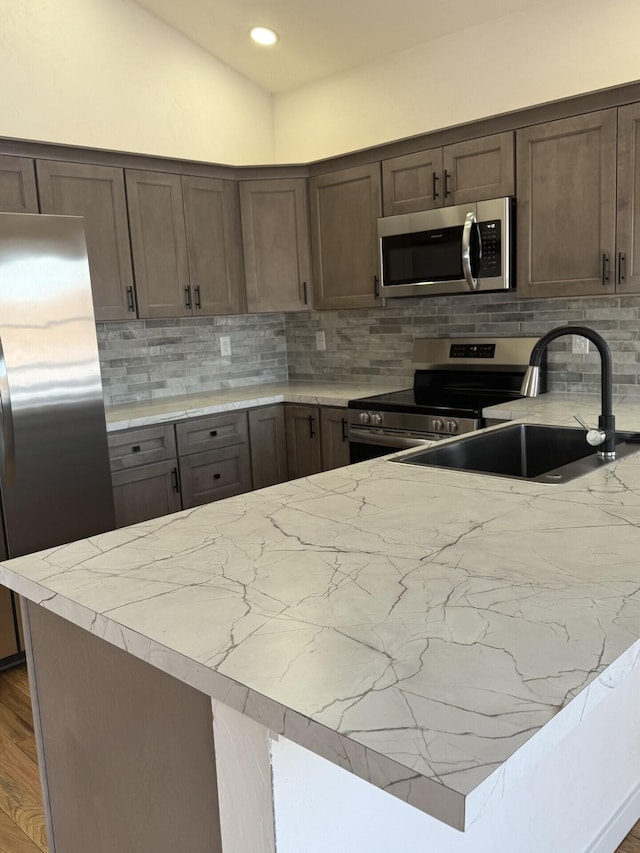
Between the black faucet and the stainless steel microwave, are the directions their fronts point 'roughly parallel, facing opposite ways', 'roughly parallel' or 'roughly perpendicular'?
roughly perpendicular

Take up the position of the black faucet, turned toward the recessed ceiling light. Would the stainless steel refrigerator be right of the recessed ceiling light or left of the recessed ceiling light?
left

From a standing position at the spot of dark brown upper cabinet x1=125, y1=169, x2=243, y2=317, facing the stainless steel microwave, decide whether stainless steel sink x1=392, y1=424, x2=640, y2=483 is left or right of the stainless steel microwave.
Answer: right

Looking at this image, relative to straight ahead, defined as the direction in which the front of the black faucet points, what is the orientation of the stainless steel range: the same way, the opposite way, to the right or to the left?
to the left

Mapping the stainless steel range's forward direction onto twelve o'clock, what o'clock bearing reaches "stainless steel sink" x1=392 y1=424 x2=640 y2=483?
The stainless steel sink is roughly at 10 o'clock from the stainless steel range.

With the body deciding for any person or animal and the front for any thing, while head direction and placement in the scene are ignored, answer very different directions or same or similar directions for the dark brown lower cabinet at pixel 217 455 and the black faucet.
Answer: very different directions

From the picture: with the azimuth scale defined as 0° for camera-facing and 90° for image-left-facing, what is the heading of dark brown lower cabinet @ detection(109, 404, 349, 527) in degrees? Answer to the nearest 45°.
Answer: approximately 315°

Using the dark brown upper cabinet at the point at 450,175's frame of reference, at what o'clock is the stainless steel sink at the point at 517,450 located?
The stainless steel sink is roughly at 10 o'clock from the dark brown upper cabinet.

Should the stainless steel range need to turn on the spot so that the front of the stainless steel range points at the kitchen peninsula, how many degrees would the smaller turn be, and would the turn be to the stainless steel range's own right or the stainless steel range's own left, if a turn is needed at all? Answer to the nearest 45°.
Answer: approximately 45° to the stainless steel range's own left

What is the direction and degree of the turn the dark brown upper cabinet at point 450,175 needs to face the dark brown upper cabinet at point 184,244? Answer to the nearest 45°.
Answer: approximately 45° to its right
